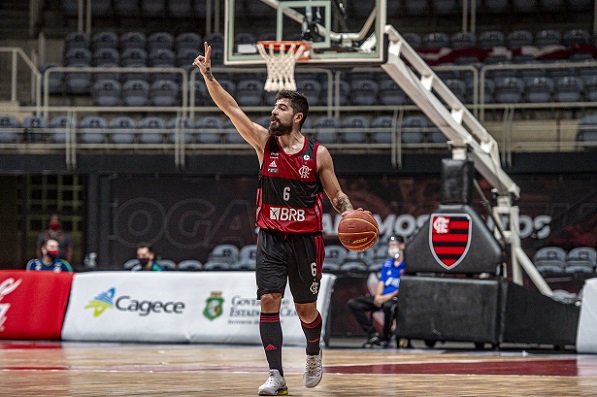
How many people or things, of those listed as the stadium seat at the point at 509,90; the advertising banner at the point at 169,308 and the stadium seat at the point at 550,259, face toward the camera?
3

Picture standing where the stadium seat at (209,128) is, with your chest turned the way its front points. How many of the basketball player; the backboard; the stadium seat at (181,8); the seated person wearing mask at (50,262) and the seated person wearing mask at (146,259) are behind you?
1

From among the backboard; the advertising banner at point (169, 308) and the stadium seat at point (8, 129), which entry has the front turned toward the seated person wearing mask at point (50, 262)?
the stadium seat

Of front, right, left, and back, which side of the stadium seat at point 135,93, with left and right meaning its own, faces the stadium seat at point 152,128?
front

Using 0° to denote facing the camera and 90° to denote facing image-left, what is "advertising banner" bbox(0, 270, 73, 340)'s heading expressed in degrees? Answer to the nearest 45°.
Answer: approximately 0°

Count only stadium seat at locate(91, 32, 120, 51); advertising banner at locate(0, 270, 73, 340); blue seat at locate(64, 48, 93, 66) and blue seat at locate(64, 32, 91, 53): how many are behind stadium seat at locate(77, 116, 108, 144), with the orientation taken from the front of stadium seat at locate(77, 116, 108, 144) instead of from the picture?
3

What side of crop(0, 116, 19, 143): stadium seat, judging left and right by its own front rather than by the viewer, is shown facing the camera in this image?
front

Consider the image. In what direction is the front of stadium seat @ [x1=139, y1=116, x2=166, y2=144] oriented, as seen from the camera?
facing the viewer

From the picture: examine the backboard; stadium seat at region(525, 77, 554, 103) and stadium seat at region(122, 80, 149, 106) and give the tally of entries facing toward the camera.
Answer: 3

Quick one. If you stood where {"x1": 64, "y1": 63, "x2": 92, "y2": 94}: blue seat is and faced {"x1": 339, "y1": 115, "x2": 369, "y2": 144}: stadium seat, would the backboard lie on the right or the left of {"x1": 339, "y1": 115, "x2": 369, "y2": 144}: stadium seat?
right

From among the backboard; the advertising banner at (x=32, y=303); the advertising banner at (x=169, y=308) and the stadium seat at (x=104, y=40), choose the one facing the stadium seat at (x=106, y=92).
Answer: the stadium seat at (x=104, y=40)

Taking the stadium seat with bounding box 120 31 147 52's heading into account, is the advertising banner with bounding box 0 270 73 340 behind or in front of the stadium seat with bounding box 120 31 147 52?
in front

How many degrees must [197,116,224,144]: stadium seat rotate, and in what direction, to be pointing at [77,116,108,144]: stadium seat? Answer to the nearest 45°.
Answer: approximately 90° to its right

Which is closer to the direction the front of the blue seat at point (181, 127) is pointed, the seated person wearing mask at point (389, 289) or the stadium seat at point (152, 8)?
the seated person wearing mask

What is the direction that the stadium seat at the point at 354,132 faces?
toward the camera

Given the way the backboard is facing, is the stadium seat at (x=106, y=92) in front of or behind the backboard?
behind
